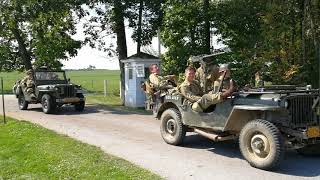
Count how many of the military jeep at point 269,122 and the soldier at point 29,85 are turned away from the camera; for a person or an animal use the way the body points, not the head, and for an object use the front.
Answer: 0

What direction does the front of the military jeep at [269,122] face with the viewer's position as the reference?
facing the viewer and to the right of the viewer

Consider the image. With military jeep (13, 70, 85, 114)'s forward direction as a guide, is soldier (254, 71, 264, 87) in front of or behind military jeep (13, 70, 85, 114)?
in front

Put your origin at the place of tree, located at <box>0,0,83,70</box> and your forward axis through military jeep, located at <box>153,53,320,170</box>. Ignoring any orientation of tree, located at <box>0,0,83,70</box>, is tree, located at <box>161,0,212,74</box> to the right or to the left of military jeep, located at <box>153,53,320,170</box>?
left

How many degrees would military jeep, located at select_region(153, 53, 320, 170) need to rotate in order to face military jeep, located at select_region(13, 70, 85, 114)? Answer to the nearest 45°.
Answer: approximately 180°

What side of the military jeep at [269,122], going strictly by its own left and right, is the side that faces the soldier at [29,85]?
back

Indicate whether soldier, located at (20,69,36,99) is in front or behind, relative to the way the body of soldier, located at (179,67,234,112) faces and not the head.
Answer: behind

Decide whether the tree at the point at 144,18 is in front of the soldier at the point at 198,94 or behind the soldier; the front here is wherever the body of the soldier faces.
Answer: behind

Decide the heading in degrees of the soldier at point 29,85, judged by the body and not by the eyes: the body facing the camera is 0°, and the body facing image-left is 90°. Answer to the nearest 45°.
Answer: approximately 315°
